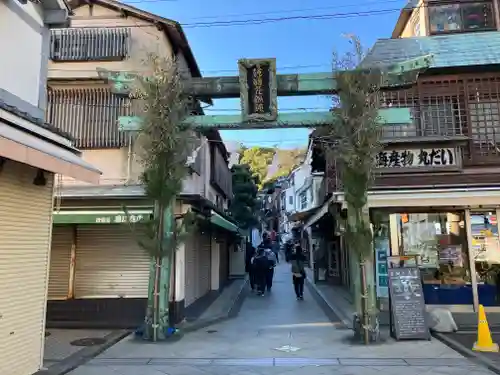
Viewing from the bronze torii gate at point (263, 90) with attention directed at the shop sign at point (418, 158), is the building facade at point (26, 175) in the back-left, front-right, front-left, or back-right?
back-right

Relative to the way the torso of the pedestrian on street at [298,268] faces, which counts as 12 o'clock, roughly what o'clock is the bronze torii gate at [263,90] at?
The bronze torii gate is roughly at 6 o'clock from the pedestrian on street.

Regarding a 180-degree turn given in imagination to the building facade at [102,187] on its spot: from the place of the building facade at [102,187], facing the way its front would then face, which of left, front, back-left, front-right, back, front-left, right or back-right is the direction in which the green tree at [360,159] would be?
back-right

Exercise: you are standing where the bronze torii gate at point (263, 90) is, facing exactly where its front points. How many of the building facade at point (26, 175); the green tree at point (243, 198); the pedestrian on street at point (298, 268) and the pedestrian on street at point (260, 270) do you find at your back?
3

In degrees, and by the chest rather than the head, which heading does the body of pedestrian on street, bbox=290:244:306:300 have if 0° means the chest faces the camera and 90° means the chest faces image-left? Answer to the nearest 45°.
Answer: approximately 180°

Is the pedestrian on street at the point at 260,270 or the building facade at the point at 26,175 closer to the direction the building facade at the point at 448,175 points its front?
the building facade

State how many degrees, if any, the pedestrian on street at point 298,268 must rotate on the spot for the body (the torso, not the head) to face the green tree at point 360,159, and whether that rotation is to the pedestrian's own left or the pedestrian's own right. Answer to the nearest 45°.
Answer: approximately 180°
